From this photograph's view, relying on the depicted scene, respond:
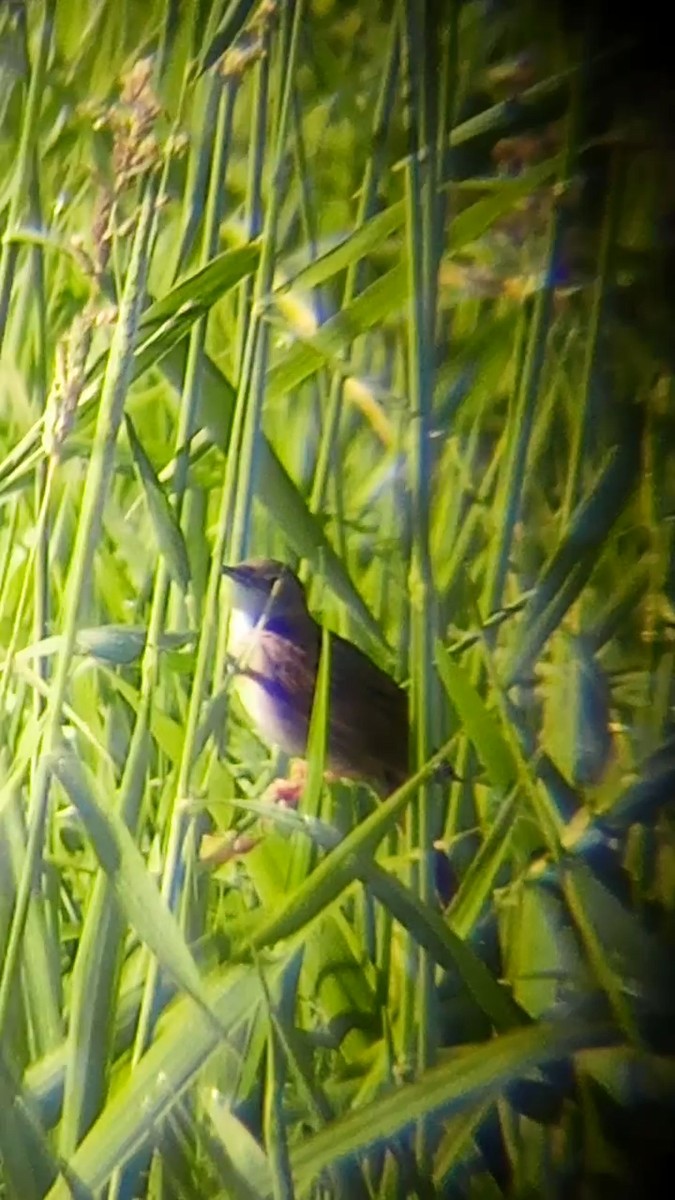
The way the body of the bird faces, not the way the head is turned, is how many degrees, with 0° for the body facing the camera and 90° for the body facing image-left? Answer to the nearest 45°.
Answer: approximately 90°
